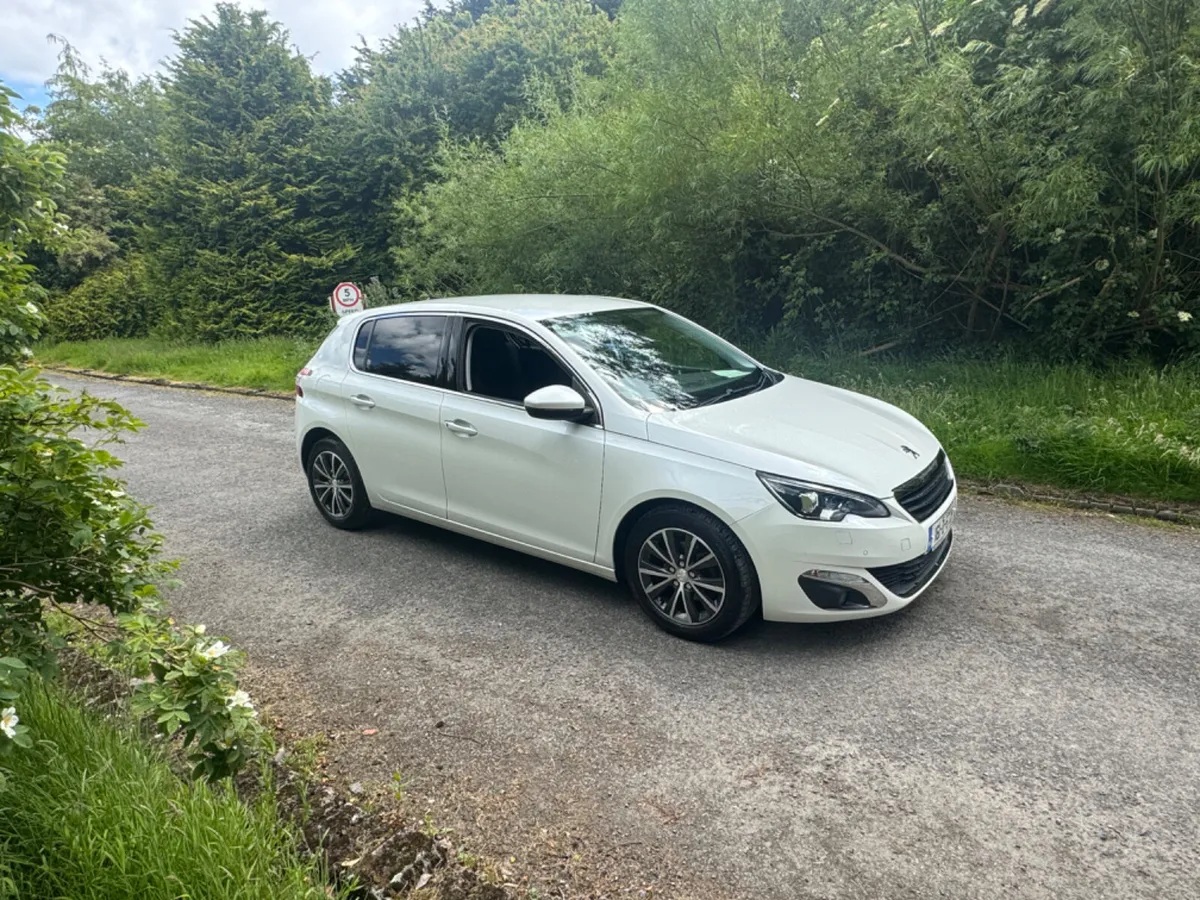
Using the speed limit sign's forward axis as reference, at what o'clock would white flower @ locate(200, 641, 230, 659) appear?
The white flower is roughly at 12 o'clock from the speed limit sign.

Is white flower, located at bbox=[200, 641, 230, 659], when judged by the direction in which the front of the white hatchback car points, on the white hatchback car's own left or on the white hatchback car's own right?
on the white hatchback car's own right

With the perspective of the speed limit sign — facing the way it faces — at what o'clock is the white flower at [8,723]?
The white flower is roughly at 12 o'clock from the speed limit sign.

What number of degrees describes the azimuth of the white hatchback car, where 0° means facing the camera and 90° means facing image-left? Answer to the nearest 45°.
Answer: approximately 315°

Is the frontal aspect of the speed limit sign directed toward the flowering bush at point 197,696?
yes

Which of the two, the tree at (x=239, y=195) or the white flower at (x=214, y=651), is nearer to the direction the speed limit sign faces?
the white flower

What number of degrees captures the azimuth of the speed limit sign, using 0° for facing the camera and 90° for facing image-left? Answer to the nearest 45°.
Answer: approximately 0°

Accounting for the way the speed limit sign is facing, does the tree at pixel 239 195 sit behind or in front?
behind

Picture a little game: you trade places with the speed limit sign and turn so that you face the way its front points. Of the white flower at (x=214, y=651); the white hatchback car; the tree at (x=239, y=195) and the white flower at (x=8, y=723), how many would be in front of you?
3
